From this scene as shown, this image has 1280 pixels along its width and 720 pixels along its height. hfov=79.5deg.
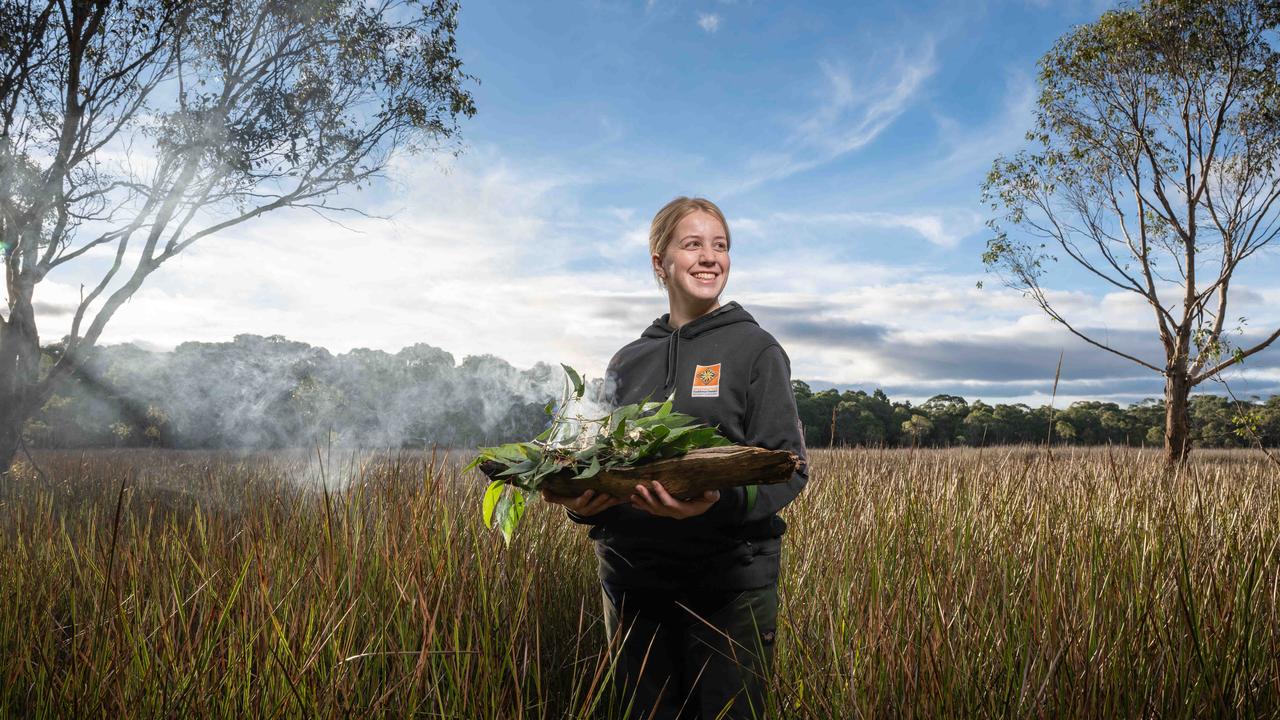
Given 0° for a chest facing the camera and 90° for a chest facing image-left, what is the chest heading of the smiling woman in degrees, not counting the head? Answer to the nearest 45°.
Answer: approximately 45°
